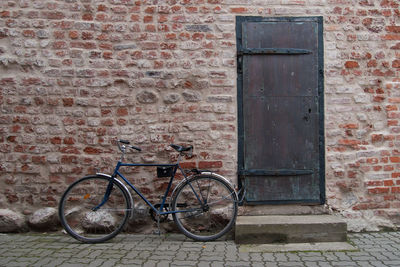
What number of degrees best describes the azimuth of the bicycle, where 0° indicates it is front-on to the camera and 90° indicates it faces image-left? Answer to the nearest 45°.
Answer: approximately 90°

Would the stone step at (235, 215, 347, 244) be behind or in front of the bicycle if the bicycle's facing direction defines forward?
behind

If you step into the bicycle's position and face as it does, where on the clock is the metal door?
The metal door is roughly at 6 o'clock from the bicycle.
